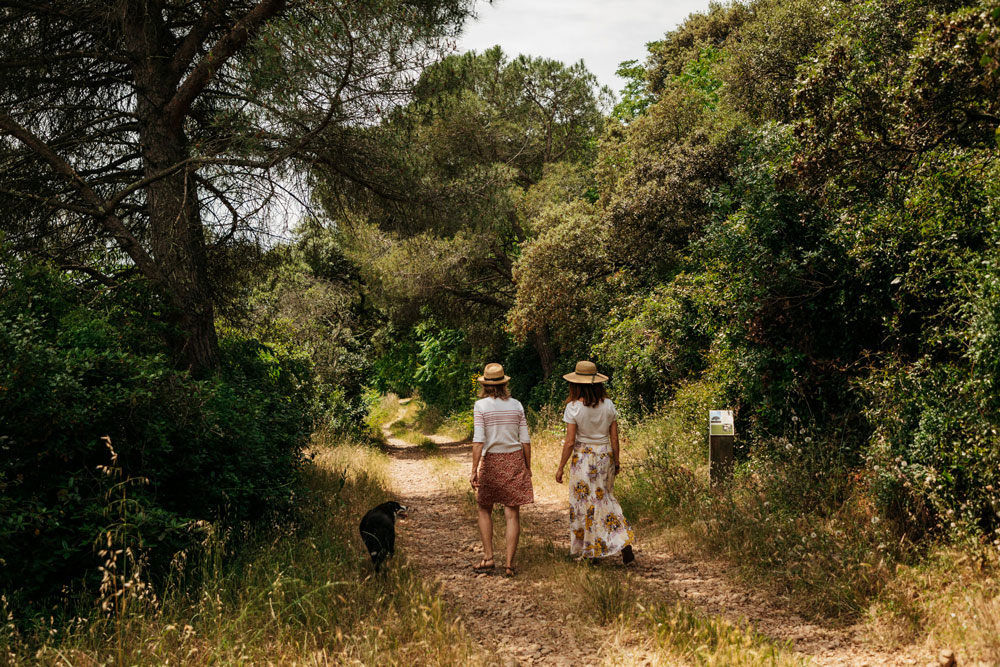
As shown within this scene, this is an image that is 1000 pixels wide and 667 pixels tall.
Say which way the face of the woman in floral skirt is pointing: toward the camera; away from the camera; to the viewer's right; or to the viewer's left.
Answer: away from the camera

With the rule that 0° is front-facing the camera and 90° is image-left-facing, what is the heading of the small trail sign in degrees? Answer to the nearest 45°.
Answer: approximately 0°

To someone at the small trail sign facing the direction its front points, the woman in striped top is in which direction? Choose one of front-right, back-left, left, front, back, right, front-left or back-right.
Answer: front-right

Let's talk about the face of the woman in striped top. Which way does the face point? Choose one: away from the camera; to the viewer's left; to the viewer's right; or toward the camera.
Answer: away from the camera

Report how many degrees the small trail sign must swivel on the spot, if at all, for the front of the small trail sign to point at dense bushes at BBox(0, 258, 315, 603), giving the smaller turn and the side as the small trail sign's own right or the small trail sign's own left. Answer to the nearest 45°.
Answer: approximately 45° to the small trail sign's own right

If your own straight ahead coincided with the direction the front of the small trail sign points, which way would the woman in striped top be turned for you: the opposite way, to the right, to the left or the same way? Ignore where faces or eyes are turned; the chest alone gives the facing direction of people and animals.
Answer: the opposite way

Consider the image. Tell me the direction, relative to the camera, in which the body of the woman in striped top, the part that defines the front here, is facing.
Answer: away from the camera

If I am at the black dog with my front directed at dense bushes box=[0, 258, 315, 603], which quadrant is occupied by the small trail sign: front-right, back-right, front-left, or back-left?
back-right

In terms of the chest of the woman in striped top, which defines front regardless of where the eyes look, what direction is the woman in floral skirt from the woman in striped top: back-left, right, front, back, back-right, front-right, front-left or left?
right

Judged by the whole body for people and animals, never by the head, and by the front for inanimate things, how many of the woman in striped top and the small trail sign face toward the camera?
1

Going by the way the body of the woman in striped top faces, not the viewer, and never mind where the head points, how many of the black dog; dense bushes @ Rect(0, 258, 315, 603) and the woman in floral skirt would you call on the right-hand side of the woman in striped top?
1
